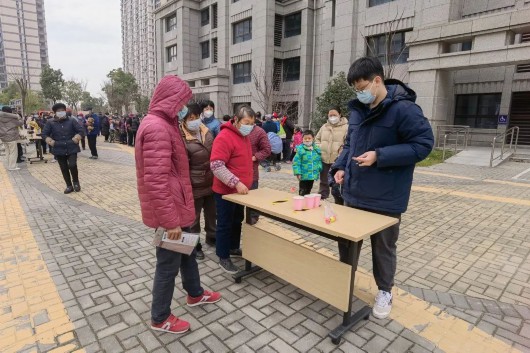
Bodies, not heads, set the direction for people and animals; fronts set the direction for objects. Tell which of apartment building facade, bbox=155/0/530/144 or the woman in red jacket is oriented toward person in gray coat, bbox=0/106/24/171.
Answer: the apartment building facade

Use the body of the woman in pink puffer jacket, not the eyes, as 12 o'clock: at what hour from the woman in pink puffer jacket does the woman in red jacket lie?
The woman in red jacket is roughly at 10 o'clock from the woman in pink puffer jacket.

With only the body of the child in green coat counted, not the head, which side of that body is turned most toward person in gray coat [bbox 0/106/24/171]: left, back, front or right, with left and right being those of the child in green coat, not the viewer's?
right

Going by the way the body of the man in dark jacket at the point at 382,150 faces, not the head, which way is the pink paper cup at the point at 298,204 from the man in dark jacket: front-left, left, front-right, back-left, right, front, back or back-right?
front-right

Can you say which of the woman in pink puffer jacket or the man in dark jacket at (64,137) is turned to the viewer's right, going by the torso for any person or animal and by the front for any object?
the woman in pink puffer jacket

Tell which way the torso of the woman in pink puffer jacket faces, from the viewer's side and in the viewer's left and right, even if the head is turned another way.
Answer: facing to the right of the viewer

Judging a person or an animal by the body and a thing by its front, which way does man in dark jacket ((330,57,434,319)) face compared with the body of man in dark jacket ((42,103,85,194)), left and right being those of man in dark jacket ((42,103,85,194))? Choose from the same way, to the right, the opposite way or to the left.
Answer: to the right

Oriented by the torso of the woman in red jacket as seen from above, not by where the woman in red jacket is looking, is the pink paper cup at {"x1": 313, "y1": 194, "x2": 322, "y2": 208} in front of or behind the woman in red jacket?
in front

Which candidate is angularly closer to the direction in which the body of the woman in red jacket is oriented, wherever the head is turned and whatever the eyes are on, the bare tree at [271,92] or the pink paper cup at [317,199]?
the pink paper cup

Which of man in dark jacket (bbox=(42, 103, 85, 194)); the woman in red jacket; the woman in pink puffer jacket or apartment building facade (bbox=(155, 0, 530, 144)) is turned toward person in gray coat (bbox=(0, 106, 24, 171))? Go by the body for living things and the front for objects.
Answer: the apartment building facade

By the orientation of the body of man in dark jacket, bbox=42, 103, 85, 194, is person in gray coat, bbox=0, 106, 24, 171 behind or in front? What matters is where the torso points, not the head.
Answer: behind

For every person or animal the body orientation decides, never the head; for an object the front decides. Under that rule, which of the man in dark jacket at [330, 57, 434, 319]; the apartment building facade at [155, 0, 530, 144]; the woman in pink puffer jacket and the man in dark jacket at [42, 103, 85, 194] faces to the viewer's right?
the woman in pink puffer jacket

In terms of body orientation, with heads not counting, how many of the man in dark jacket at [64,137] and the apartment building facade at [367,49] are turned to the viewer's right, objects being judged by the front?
0

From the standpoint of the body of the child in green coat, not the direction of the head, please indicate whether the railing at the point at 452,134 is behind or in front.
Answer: behind

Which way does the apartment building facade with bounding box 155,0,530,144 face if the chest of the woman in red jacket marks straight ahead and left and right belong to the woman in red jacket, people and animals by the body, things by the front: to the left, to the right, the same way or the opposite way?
to the right

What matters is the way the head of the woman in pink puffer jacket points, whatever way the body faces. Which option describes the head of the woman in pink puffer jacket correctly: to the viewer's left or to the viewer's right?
to the viewer's right
